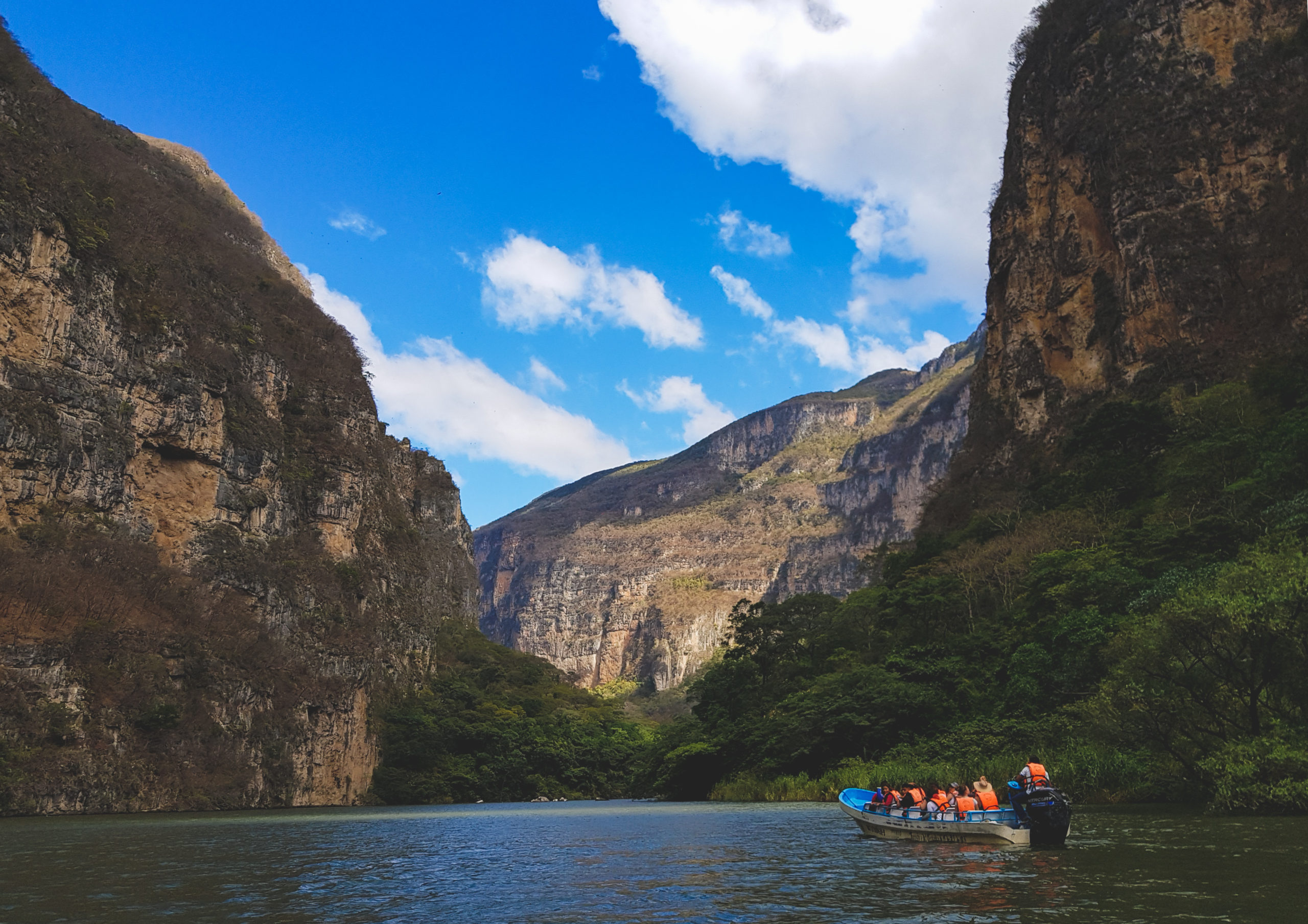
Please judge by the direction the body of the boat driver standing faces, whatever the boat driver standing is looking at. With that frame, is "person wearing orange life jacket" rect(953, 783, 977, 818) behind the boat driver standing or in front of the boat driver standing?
in front

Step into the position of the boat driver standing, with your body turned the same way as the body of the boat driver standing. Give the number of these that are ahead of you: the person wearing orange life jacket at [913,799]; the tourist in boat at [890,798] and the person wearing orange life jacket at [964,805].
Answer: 3

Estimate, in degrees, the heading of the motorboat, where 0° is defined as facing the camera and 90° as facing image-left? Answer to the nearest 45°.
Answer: approximately 135°

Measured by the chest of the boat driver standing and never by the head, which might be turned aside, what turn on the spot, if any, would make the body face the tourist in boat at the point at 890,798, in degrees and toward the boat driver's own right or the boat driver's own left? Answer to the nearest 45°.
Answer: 0° — they already face them

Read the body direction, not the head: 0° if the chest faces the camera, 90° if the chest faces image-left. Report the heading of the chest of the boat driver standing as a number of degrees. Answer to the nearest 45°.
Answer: approximately 135°

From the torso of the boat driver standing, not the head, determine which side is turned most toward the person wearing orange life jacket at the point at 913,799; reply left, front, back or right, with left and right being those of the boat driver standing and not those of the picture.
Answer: front
